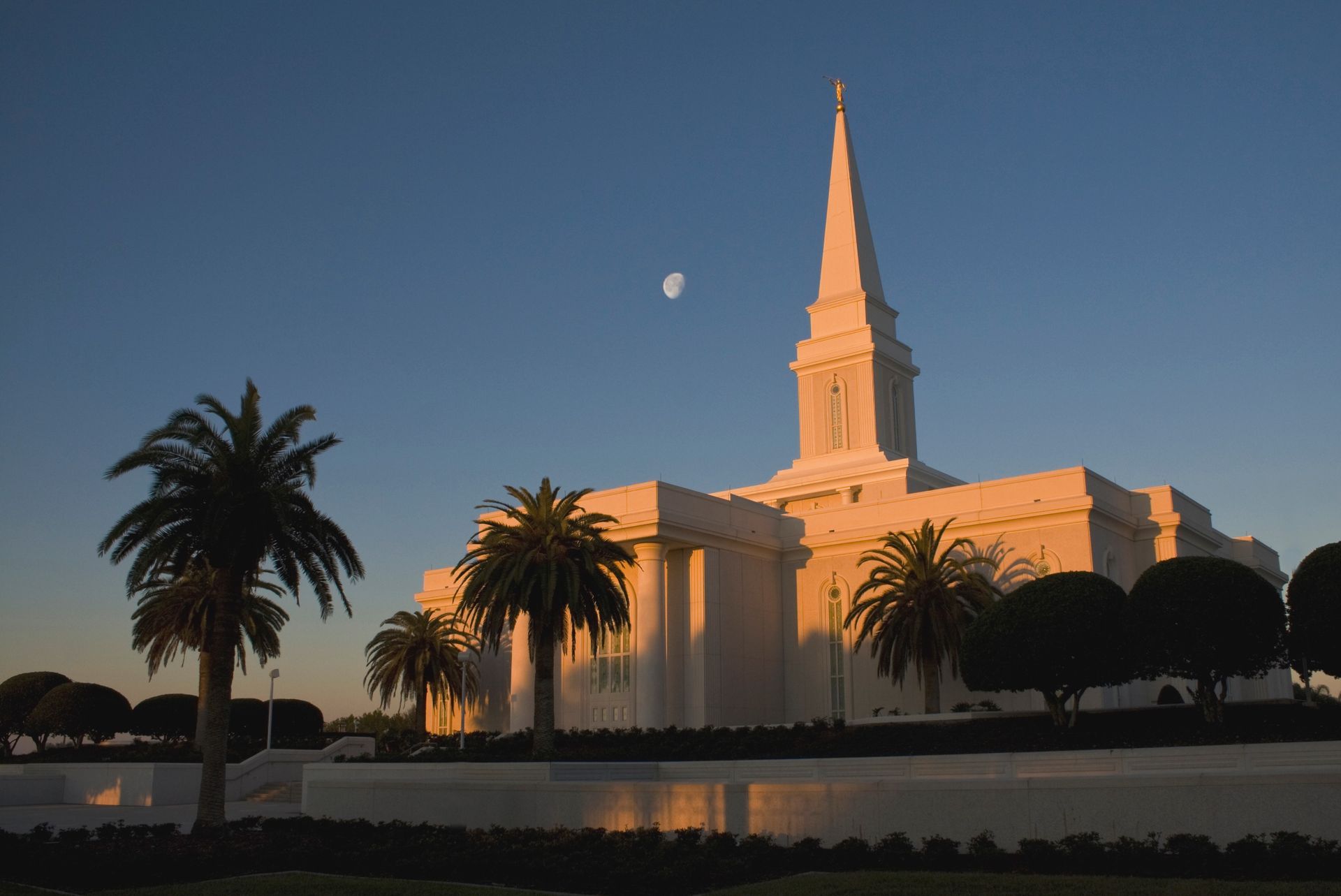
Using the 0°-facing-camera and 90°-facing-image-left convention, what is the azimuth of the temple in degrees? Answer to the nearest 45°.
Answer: approximately 45°

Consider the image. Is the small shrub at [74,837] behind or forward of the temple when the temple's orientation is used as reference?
forward

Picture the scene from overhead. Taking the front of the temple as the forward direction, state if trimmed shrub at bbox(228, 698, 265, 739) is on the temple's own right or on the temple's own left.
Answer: on the temple's own right

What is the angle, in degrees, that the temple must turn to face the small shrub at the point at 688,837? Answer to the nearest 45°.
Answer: approximately 45° to its left

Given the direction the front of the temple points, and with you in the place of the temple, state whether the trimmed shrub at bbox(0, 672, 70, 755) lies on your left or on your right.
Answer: on your right

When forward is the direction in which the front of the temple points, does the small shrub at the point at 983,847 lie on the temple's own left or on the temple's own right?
on the temple's own left

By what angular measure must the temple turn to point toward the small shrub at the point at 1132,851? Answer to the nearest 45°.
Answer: approximately 45° to its left

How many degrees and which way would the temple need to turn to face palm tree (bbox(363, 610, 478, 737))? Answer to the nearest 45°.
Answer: approximately 45° to its right

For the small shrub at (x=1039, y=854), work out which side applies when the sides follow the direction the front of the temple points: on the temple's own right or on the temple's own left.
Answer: on the temple's own left
